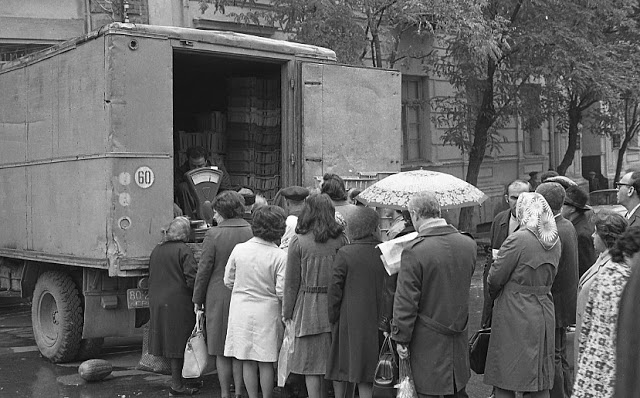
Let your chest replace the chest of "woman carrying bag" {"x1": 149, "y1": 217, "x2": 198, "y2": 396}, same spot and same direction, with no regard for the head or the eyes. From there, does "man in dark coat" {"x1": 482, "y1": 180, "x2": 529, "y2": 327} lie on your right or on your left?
on your right

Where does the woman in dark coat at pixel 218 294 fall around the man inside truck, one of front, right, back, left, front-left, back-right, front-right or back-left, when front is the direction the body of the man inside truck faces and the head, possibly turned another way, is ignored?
front

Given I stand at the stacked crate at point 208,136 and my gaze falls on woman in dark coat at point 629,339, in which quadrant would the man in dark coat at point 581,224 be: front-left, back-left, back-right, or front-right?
front-left

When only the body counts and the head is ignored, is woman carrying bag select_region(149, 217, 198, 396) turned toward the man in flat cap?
no

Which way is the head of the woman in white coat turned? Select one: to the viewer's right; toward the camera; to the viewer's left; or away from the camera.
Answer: away from the camera

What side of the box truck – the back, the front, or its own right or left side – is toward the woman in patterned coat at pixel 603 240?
back

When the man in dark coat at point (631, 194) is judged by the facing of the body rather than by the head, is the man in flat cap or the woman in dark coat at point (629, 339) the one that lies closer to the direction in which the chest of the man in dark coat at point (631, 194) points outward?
the man in flat cap

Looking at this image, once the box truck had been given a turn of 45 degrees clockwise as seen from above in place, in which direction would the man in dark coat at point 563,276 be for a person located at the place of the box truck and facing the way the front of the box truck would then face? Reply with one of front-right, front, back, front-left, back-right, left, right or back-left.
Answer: back-right

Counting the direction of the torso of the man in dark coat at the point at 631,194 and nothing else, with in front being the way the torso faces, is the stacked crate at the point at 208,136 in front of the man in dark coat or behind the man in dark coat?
in front

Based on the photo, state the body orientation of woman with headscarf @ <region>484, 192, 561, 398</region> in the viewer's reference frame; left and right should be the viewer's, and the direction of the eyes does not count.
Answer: facing away from the viewer and to the left of the viewer

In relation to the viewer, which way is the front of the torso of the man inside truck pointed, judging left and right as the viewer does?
facing the viewer

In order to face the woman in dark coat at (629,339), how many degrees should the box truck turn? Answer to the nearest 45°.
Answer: approximately 180°

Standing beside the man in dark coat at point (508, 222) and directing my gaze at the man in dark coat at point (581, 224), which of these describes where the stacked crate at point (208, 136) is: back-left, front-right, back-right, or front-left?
back-left

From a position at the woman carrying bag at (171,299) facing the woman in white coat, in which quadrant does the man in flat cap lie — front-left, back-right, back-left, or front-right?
front-left

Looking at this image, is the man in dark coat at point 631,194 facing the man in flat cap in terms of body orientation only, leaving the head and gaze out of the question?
yes

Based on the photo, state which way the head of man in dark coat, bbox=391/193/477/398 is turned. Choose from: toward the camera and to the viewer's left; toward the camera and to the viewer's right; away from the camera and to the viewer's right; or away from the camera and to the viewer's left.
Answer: away from the camera and to the viewer's left

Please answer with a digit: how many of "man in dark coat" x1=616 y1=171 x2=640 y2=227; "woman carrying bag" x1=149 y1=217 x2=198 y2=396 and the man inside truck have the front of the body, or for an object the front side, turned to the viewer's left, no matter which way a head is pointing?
1
